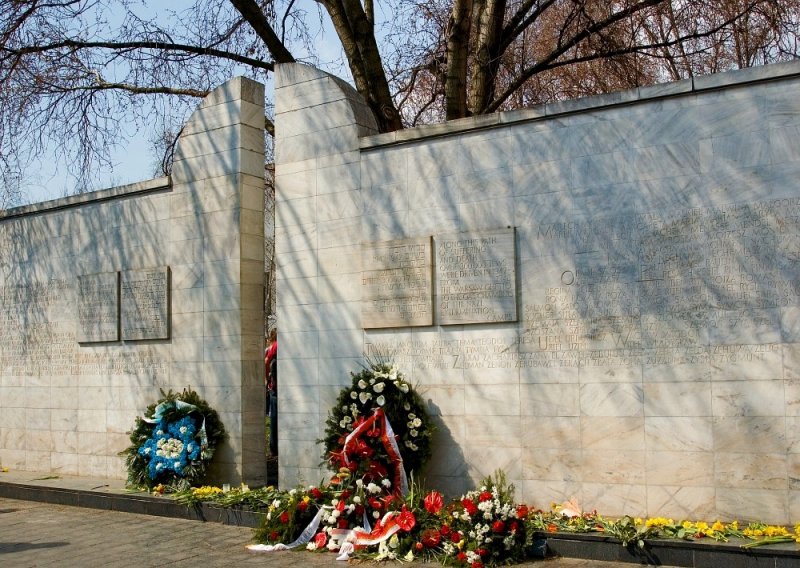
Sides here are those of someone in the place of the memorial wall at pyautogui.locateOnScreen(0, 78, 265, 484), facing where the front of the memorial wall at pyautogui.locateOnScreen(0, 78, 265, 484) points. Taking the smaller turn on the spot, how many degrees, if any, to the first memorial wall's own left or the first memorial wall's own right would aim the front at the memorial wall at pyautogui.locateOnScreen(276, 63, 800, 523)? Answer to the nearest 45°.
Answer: approximately 90° to the first memorial wall's own left

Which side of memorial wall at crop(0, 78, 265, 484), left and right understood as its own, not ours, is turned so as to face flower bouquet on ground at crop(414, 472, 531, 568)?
left

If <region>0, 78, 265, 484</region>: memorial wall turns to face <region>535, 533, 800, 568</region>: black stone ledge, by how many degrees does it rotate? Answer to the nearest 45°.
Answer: approximately 90° to its left

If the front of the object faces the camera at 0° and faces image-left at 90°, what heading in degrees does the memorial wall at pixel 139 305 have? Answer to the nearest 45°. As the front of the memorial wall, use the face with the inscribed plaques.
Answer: approximately 45°
